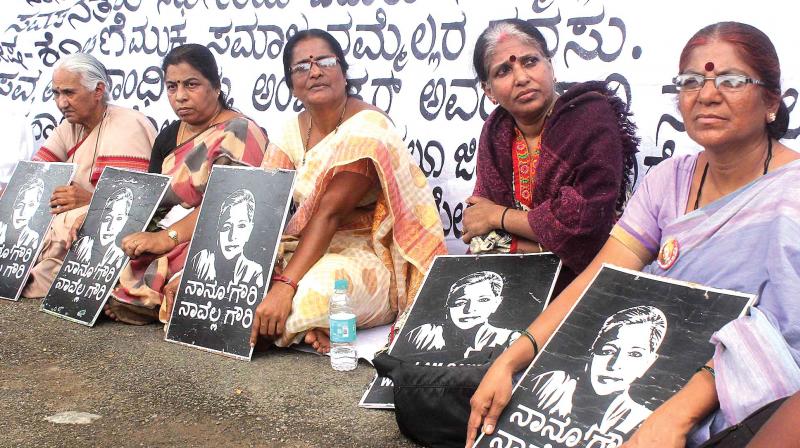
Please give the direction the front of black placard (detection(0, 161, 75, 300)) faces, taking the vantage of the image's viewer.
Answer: facing the viewer

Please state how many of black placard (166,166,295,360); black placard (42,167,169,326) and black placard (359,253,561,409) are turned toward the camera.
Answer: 3

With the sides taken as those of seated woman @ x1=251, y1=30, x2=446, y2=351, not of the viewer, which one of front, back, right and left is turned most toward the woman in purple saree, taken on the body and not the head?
left

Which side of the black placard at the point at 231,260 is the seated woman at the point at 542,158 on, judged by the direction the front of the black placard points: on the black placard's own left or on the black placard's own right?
on the black placard's own left

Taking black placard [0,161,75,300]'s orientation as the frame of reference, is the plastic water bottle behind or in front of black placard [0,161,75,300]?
in front

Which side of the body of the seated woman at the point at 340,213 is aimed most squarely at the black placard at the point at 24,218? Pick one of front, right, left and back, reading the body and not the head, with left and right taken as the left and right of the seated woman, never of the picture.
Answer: right

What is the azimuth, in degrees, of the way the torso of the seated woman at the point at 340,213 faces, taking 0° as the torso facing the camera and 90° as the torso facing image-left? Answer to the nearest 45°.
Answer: approximately 45°

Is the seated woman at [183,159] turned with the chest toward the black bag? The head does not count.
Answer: no

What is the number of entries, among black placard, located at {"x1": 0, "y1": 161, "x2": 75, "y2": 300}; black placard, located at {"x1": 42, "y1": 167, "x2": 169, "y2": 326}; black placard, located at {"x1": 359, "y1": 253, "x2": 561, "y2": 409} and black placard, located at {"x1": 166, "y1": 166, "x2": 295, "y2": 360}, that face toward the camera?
4

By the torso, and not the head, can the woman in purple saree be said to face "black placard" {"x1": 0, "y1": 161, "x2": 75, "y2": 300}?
no

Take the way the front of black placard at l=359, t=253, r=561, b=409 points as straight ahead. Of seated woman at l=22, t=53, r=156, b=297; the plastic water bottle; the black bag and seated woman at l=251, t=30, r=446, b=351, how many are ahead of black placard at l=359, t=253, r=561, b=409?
1

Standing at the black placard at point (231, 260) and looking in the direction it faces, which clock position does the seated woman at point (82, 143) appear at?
The seated woman is roughly at 5 o'clock from the black placard.

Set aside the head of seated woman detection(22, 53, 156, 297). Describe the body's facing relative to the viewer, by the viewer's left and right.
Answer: facing the viewer and to the left of the viewer

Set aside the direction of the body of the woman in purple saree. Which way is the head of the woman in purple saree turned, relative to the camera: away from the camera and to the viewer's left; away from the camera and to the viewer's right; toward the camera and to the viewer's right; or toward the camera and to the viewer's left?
toward the camera and to the viewer's left

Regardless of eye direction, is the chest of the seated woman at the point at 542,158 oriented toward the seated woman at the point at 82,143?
no

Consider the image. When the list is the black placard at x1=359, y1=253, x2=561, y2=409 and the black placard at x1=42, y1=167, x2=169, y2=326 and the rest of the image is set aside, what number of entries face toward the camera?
2

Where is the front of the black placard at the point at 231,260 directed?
toward the camera

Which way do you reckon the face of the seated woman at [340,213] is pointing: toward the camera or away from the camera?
toward the camera

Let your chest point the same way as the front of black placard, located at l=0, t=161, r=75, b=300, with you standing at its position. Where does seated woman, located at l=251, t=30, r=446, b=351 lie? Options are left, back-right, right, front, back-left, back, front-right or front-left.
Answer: front-left

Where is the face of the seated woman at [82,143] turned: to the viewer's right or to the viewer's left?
to the viewer's left

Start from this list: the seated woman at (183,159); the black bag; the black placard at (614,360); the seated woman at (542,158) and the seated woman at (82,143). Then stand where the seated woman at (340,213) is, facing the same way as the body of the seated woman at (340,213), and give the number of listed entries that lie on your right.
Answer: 2

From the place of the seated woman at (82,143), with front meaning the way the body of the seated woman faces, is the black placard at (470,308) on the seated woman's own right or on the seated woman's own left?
on the seated woman's own left

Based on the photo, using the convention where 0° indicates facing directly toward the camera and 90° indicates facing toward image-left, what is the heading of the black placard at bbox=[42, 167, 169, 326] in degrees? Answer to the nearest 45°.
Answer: approximately 0°

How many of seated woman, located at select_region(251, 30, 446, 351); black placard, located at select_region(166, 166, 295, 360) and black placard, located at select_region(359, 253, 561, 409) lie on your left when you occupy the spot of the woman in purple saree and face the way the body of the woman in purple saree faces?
0
